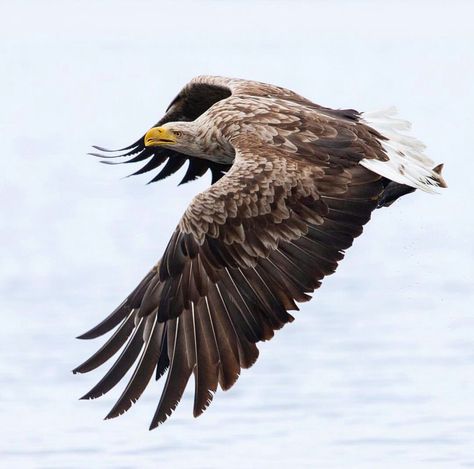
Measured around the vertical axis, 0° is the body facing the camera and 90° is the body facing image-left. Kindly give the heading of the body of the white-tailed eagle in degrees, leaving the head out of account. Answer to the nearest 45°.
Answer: approximately 90°
